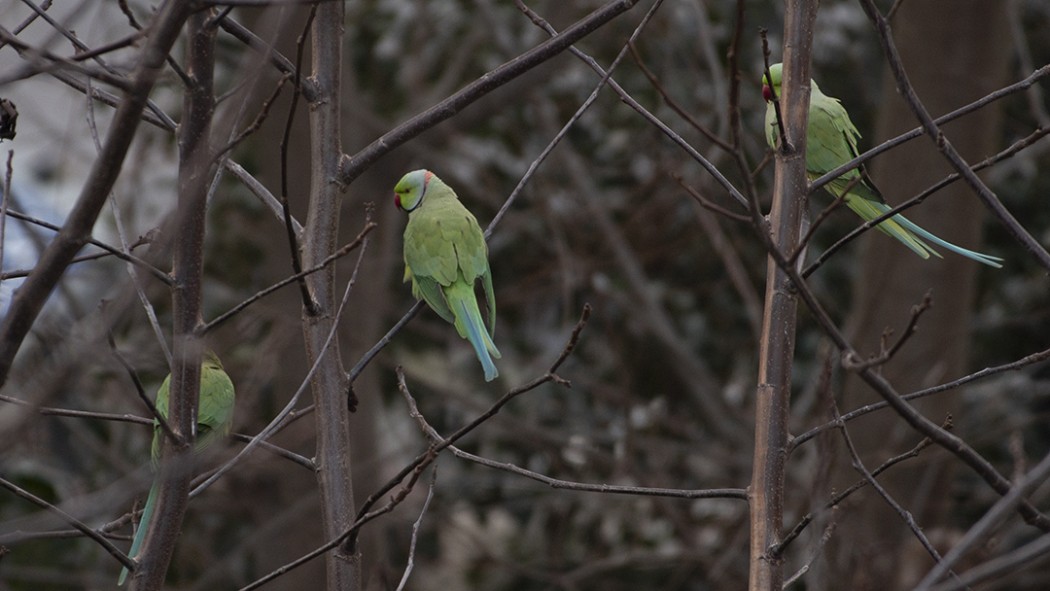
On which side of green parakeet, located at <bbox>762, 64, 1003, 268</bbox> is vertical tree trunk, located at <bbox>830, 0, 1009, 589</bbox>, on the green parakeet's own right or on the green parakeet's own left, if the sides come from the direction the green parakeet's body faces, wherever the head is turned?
on the green parakeet's own right

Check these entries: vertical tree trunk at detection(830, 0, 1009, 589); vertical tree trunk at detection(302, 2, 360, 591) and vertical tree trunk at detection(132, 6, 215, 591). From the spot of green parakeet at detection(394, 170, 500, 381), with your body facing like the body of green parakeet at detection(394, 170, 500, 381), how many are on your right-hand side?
1

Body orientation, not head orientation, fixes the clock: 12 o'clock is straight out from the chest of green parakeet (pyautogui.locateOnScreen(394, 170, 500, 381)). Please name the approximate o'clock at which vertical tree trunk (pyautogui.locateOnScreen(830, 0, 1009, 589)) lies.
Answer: The vertical tree trunk is roughly at 3 o'clock from the green parakeet.

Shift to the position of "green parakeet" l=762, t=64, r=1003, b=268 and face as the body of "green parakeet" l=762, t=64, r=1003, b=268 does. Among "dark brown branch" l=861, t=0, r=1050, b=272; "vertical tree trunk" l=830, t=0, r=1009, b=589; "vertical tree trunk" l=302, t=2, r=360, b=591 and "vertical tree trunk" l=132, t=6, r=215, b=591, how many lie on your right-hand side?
1

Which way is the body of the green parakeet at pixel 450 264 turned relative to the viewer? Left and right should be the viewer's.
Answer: facing away from the viewer and to the left of the viewer

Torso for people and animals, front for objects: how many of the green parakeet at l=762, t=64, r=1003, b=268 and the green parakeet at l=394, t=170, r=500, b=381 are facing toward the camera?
0

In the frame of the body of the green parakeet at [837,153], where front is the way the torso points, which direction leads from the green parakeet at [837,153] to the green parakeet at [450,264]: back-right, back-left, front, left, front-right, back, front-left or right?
front

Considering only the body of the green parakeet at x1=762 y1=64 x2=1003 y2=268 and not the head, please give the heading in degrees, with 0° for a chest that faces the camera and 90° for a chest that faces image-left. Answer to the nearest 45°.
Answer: approximately 90°
